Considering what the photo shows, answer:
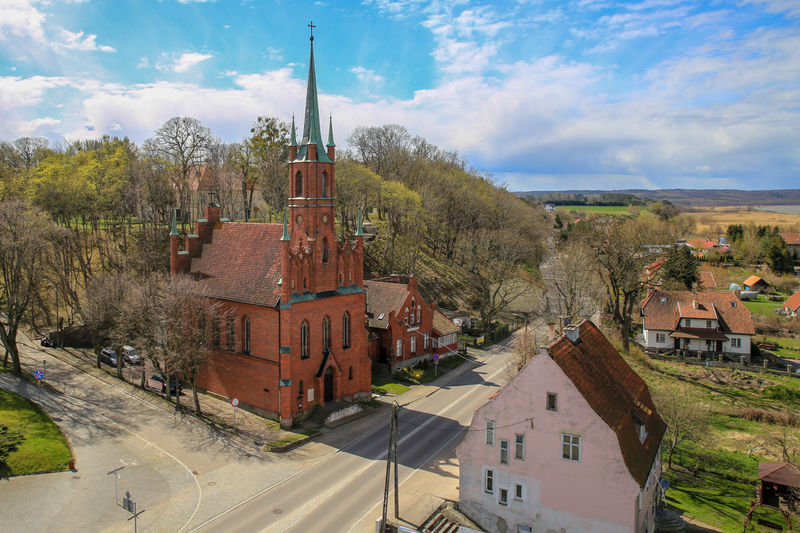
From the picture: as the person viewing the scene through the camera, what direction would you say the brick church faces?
facing the viewer and to the right of the viewer

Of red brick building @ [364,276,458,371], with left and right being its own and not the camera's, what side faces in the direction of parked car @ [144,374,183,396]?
right

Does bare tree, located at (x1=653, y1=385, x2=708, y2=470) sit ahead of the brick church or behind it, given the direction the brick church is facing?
ahead

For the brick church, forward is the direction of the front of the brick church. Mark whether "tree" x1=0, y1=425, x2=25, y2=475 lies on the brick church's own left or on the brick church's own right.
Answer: on the brick church's own right

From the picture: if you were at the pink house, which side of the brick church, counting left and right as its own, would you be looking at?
front

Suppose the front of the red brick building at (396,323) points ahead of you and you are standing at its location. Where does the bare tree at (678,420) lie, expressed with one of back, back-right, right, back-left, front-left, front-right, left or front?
front

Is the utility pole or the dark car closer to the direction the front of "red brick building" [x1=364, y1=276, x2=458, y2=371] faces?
the utility pole

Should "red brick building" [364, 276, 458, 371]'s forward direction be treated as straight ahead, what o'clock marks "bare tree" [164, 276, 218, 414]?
The bare tree is roughly at 3 o'clock from the red brick building.

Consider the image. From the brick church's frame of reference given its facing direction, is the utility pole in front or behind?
in front

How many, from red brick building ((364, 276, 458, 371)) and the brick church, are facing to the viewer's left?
0

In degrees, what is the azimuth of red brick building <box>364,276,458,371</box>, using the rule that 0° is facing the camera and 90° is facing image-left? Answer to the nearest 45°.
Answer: approximately 315°

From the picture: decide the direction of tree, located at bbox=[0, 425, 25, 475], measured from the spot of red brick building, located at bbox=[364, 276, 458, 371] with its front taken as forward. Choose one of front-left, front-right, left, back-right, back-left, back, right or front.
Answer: right
